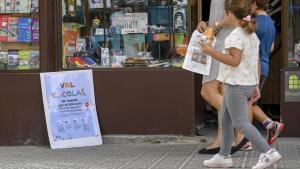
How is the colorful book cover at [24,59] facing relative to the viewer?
toward the camera

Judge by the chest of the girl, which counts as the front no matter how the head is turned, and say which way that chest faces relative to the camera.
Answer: to the viewer's left

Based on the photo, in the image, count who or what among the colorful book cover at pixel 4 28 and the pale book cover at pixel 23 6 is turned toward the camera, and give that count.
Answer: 2

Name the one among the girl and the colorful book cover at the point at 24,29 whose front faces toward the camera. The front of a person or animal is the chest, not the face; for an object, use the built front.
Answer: the colorful book cover

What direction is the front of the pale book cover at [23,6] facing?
toward the camera

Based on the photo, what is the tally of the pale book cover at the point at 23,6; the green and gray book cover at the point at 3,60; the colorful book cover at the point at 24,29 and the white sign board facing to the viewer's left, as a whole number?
0

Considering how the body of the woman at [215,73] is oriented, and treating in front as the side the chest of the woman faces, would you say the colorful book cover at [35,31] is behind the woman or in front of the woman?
in front

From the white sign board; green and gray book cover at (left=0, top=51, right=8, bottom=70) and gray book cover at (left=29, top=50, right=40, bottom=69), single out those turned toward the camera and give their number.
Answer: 3

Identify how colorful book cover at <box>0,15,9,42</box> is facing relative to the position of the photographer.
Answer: facing the viewer
